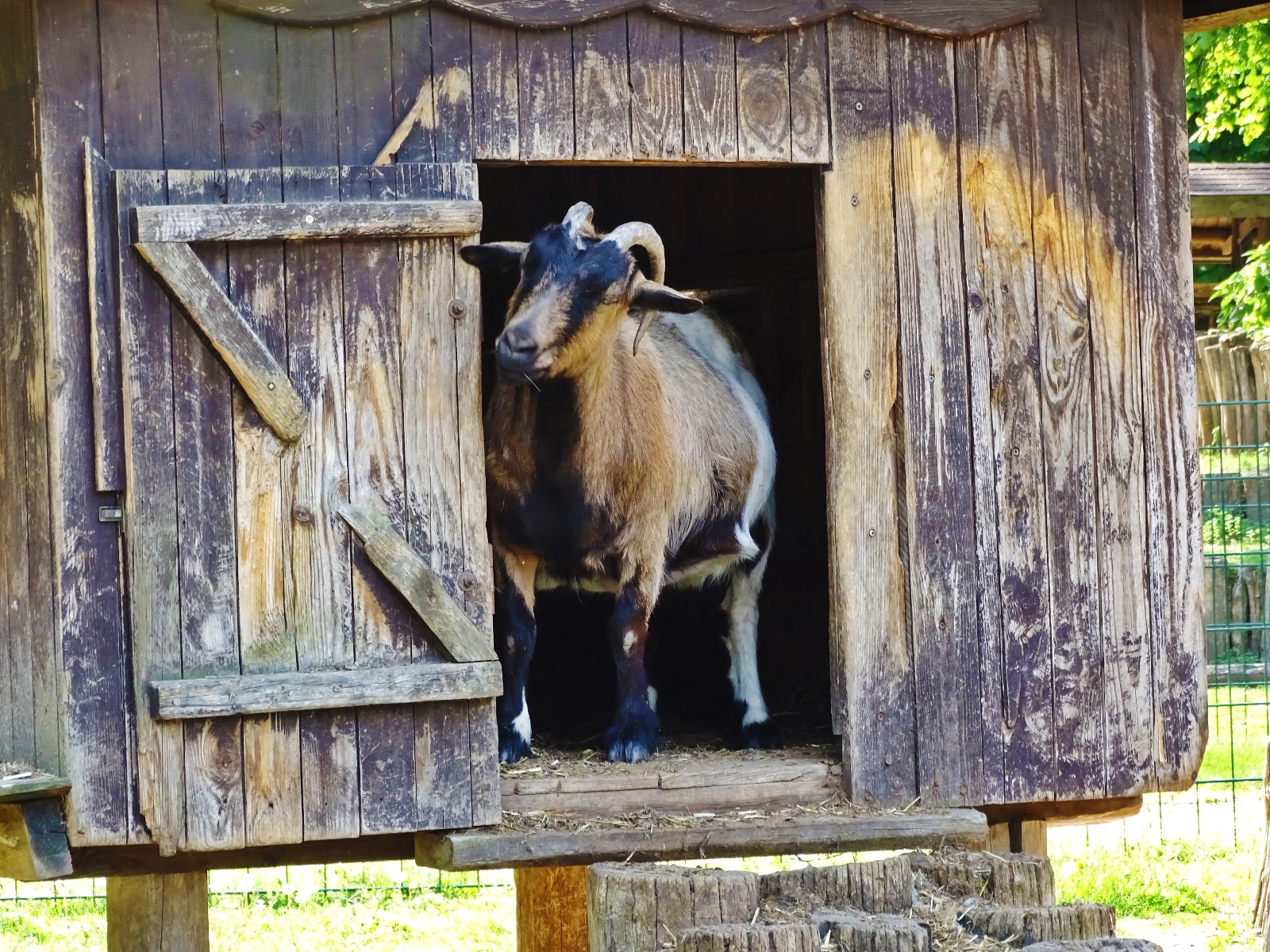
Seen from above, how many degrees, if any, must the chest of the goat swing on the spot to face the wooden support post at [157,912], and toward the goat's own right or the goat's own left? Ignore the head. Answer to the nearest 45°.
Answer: approximately 45° to the goat's own right

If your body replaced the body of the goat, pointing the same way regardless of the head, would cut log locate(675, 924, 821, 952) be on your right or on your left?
on your left

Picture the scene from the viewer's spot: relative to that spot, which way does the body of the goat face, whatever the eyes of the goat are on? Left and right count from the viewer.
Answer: facing the viewer and to the left of the viewer

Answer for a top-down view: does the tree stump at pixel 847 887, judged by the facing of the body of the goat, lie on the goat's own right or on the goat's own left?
on the goat's own left

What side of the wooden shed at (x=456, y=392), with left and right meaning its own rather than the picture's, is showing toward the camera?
front
